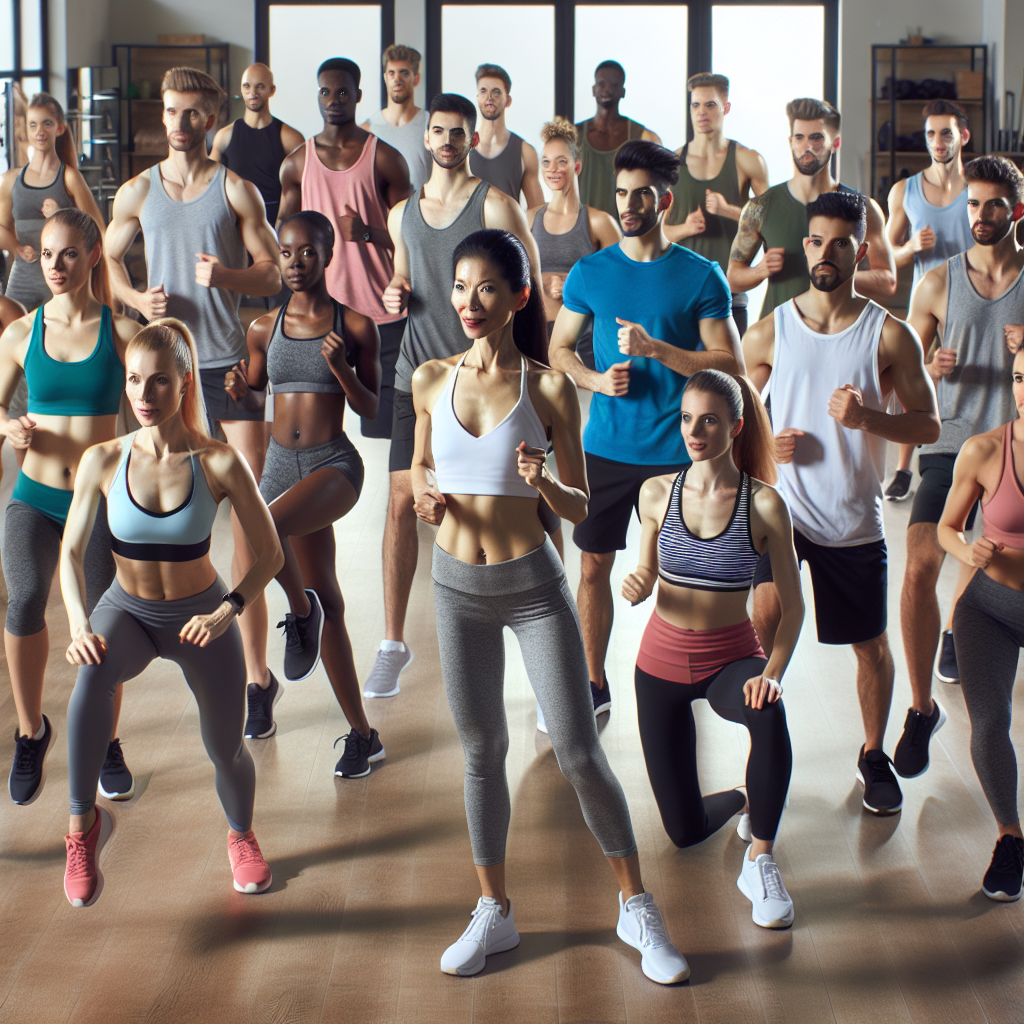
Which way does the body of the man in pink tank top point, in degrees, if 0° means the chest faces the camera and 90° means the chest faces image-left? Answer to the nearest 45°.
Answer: approximately 0°

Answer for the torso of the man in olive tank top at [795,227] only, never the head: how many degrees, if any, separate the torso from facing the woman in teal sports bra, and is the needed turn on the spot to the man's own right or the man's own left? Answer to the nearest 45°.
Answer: approximately 45° to the man's own right

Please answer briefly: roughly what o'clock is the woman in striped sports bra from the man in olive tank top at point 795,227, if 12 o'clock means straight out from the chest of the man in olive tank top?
The woman in striped sports bra is roughly at 12 o'clock from the man in olive tank top.

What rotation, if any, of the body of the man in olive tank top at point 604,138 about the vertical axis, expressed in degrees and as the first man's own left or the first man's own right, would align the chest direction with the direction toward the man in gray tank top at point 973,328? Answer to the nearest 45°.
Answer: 0° — they already face them

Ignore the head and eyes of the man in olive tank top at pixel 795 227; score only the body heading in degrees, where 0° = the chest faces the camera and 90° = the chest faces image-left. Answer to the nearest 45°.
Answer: approximately 0°
